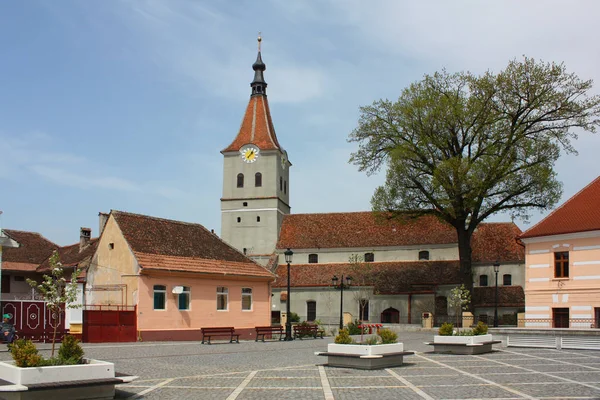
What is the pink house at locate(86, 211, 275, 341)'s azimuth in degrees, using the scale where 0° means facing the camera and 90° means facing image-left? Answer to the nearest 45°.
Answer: approximately 315°

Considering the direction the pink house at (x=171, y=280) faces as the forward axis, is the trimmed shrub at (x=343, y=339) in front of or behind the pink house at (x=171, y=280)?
in front

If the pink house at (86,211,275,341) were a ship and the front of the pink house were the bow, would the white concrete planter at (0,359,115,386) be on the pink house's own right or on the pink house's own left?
on the pink house's own right

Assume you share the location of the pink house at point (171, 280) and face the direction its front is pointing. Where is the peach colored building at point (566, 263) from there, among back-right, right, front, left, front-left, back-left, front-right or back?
front-left

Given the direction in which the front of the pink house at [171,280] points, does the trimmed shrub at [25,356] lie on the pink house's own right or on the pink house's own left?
on the pink house's own right

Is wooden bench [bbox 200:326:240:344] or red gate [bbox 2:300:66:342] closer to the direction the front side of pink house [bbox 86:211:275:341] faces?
the wooden bench

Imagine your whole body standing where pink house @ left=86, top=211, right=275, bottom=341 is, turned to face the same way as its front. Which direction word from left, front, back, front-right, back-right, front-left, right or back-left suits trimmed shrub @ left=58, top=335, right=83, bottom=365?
front-right
